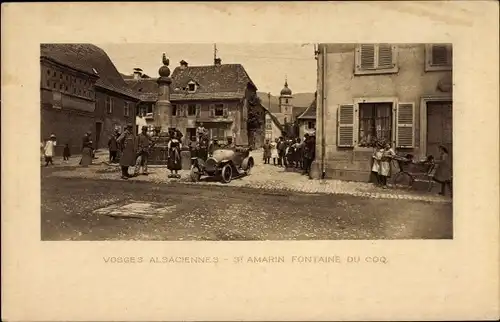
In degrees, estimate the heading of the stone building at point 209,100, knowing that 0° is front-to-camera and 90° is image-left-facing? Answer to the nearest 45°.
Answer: approximately 0°

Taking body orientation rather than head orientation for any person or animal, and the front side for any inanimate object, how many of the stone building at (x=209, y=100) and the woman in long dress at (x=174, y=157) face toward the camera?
2

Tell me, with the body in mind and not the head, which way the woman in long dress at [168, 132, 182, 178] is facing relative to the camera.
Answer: toward the camera
